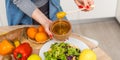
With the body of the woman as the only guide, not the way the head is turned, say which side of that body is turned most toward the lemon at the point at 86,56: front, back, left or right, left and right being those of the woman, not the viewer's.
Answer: front

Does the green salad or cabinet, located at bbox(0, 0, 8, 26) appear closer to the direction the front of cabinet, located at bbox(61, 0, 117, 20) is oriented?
the green salad

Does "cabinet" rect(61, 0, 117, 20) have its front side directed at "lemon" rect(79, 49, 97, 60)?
yes

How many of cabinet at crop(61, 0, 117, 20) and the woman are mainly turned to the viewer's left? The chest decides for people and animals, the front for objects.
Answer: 0

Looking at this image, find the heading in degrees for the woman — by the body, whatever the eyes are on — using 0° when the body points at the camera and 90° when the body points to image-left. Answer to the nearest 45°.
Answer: approximately 315°

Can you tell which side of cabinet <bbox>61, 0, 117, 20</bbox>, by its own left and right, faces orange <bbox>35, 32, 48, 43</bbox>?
front

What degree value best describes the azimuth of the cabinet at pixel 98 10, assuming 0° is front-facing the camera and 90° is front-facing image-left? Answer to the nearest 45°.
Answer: approximately 0°

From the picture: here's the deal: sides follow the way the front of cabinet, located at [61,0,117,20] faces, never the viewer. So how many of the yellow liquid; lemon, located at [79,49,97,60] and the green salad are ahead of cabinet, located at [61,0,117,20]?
3

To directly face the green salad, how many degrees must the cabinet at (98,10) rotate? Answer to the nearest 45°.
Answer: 0° — it already faces it
